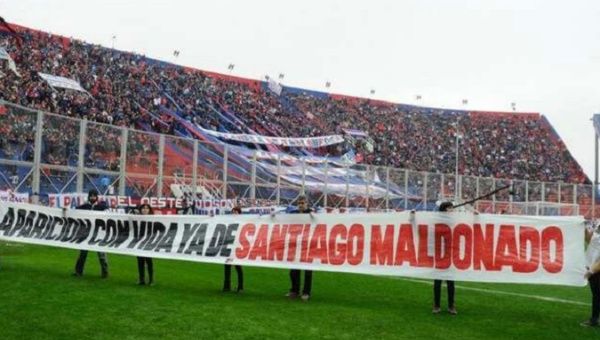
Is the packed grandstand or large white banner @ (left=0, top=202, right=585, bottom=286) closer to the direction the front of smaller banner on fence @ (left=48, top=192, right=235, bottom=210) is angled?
the large white banner

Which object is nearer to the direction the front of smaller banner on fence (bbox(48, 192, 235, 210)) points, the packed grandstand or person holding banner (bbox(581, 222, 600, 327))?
the person holding banner

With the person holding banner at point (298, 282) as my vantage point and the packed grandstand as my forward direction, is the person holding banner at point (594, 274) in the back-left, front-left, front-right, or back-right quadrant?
back-right

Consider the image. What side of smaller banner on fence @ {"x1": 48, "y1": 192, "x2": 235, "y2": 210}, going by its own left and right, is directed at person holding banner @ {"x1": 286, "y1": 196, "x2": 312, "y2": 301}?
front

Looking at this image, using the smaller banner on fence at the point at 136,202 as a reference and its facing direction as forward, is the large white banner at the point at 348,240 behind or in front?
in front

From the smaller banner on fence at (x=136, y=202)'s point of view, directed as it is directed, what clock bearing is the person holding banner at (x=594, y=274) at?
The person holding banner is roughly at 11 o'clock from the smaller banner on fence.

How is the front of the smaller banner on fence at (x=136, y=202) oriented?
toward the camera
